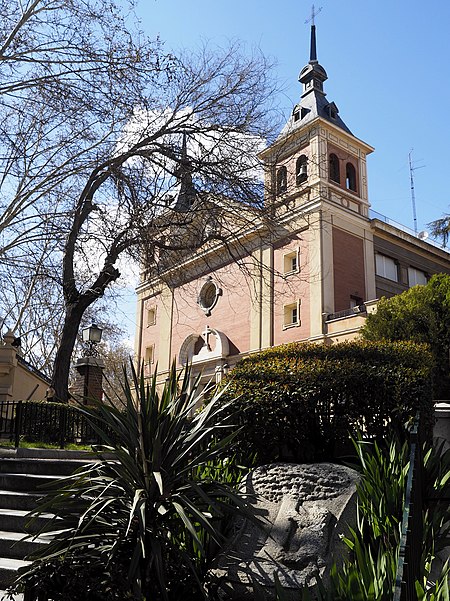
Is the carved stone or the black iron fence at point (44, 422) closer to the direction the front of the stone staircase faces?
the carved stone

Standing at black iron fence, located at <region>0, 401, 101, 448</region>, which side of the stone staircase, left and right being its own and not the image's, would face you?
back

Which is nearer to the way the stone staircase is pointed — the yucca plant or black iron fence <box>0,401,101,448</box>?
the yucca plant

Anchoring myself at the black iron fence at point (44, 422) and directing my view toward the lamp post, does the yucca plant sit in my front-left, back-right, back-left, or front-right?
back-right

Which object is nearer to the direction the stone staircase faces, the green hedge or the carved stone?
the carved stone

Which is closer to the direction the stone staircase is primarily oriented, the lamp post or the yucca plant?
the yucca plant

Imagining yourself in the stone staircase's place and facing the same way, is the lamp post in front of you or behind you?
behind

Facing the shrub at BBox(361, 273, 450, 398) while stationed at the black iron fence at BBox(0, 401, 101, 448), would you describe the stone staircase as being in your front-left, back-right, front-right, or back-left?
back-right

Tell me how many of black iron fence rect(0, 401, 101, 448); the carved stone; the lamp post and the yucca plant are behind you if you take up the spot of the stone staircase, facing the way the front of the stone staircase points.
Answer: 2

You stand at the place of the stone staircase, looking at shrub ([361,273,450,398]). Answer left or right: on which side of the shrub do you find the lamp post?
left

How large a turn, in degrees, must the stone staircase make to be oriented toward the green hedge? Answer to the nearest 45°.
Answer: approximately 90° to its left

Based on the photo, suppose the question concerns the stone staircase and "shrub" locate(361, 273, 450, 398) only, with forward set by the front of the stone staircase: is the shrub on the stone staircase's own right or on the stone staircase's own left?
on the stone staircase's own left

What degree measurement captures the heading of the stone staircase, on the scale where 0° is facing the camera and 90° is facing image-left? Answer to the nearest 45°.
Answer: approximately 0°
